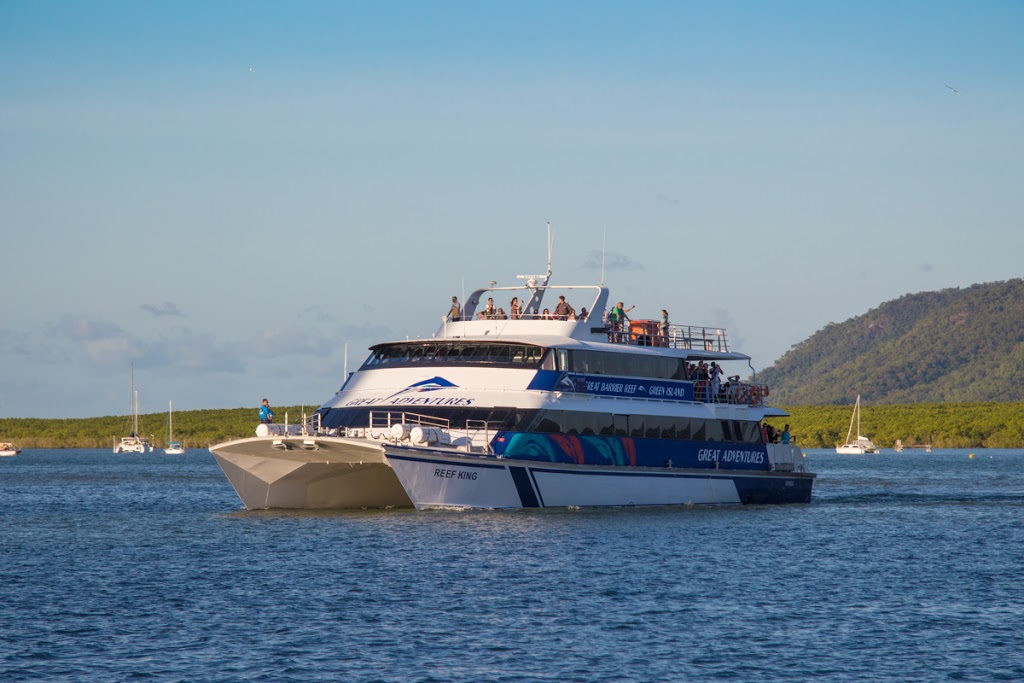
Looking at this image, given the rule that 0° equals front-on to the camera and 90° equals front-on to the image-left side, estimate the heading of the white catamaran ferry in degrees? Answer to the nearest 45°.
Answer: approximately 45°
